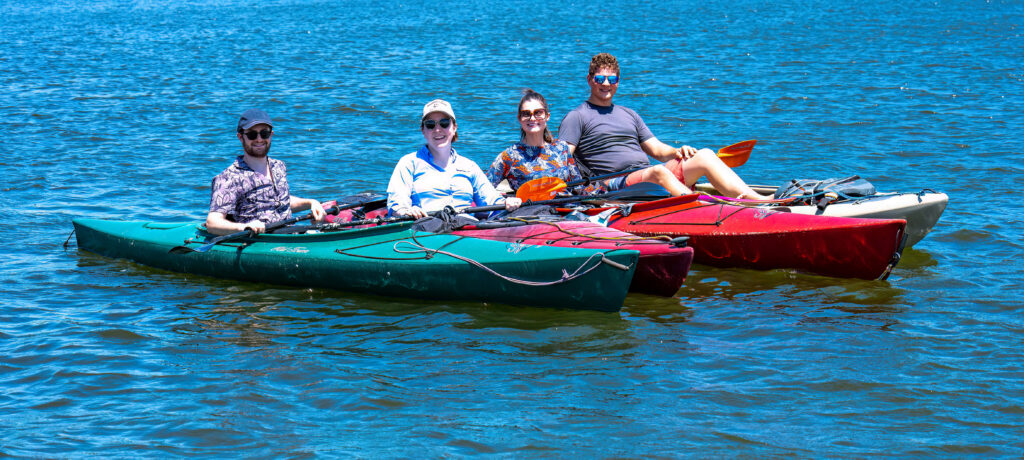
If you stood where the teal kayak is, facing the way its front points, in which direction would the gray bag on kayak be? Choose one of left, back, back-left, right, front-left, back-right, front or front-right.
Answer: front-left

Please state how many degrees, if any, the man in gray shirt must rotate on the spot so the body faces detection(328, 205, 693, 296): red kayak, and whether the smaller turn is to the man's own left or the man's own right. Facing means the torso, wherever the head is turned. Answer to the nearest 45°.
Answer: approximately 45° to the man's own right

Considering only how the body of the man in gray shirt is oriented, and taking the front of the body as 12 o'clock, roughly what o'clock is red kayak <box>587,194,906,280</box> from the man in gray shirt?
The red kayak is roughly at 12 o'clock from the man in gray shirt.

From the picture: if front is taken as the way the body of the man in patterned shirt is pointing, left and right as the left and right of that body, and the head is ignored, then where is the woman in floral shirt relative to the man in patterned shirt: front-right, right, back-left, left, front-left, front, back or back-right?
front-left

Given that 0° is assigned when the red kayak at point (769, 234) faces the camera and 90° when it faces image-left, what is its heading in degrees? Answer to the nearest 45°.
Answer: approximately 315°

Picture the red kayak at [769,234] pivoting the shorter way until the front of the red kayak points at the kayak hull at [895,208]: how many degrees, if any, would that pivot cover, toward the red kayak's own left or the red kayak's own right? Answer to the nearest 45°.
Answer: approximately 90° to the red kayak's own left

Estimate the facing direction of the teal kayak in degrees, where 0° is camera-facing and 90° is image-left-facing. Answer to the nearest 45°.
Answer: approximately 315°

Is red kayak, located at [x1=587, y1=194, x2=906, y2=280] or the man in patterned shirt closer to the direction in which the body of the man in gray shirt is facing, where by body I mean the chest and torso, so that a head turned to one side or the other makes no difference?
the red kayak

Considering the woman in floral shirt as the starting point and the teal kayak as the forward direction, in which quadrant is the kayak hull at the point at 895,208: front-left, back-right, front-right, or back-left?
back-left
